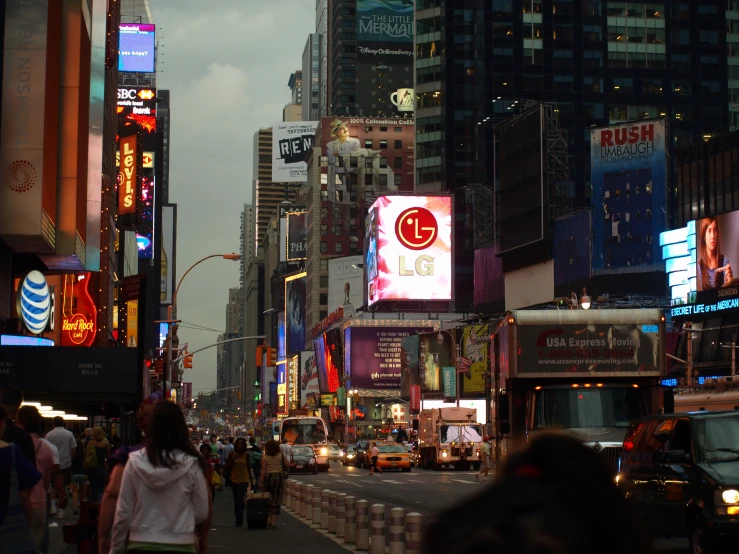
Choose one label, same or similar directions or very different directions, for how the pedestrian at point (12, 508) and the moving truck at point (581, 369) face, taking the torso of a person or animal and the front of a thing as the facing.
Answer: very different directions

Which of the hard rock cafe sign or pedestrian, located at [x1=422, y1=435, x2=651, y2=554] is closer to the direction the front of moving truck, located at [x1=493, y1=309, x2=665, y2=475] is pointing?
the pedestrian

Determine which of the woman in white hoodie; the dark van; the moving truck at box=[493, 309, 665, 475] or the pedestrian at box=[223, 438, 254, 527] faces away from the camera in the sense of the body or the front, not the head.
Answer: the woman in white hoodie

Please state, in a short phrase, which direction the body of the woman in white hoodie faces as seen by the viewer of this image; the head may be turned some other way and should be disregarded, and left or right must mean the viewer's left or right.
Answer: facing away from the viewer

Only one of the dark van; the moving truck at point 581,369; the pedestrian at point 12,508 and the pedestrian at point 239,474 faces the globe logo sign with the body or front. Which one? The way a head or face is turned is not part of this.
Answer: the pedestrian at point 12,508

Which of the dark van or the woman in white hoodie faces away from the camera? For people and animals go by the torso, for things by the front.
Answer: the woman in white hoodie

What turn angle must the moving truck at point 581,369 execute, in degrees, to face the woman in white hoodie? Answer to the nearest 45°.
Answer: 0° — it already faces them

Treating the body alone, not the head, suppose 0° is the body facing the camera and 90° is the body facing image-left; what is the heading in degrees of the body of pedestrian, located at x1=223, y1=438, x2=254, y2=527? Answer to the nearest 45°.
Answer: approximately 0°

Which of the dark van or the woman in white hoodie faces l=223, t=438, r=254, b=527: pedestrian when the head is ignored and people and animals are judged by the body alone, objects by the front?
the woman in white hoodie

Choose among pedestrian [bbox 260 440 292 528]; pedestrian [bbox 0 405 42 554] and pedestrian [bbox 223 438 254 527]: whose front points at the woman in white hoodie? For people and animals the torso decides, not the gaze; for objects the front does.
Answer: pedestrian [bbox 223 438 254 527]

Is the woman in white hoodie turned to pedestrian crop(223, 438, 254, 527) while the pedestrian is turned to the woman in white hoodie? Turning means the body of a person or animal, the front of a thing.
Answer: yes

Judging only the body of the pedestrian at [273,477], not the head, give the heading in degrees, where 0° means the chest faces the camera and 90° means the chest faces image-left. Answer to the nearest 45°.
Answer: approximately 180°

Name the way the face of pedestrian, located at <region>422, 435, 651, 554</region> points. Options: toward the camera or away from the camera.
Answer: away from the camera

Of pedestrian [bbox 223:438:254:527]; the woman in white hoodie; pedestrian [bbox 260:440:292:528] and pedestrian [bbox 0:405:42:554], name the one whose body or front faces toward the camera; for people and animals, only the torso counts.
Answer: pedestrian [bbox 223:438:254:527]

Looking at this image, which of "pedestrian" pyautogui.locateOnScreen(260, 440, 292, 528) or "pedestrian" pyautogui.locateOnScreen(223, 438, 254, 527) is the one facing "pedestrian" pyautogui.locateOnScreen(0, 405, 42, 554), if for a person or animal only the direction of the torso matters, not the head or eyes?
"pedestrian" pyautogui.locateOnScreen(223, 438, 254, 527)
